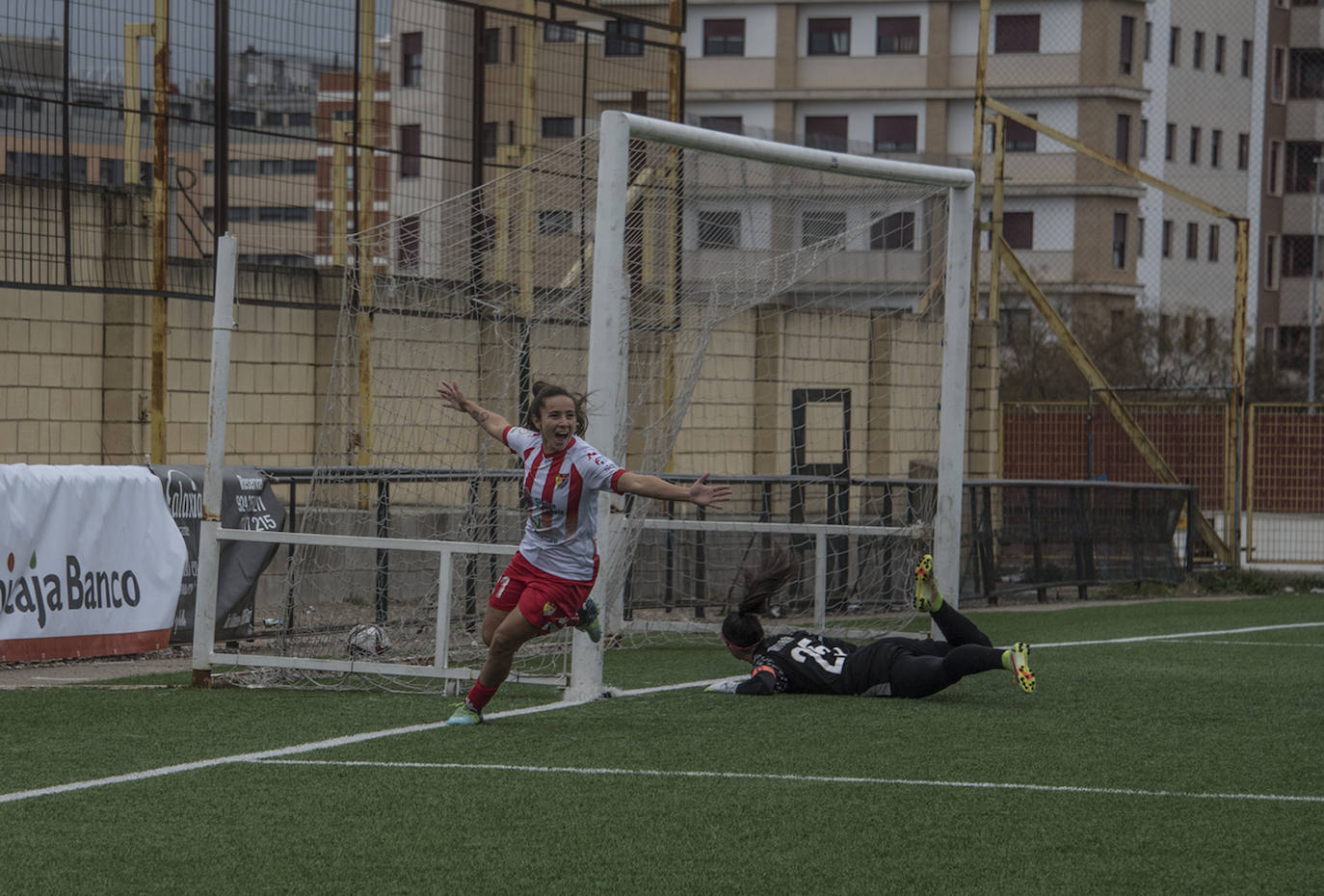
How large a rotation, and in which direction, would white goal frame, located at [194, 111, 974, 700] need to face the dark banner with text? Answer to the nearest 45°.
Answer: approximately 180°

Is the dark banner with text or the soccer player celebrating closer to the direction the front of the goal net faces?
the soccer player celebrating

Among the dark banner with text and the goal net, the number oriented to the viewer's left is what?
0

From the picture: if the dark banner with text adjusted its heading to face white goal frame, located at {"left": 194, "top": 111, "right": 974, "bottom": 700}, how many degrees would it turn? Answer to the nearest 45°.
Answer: approximately 45° to its left

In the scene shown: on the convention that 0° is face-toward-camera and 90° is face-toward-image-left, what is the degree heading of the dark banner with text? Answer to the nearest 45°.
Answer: approximately 0°

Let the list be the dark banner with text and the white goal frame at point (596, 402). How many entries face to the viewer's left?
0

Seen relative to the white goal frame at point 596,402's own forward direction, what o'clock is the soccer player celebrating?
The soccer player celebrating is roughly at 2 o'clock from the white goal frame.

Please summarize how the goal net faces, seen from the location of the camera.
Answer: facing the viewer and to the right of the viewer

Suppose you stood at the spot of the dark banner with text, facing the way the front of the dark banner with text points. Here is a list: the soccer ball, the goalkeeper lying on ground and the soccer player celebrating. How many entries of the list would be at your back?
0

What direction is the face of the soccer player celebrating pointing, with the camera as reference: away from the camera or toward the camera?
toward the camera

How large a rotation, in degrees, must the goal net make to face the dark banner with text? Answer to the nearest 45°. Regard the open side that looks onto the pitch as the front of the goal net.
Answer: approximately 135° to its right
